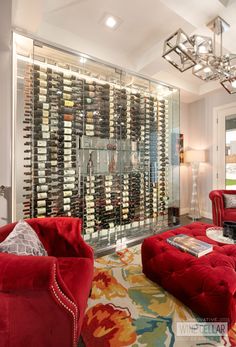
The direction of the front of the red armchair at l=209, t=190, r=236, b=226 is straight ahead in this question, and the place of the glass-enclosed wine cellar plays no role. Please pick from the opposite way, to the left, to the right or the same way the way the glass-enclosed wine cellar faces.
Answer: to the left

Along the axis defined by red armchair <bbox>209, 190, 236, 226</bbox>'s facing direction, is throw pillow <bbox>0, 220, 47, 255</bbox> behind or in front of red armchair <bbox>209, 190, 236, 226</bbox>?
in front

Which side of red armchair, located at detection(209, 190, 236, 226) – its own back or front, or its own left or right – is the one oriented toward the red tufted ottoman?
front

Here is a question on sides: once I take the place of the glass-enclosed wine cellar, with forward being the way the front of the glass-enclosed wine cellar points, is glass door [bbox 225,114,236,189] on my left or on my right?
on my left

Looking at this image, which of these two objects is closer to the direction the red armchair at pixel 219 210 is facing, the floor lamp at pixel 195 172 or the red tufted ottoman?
the red tufted ottoman

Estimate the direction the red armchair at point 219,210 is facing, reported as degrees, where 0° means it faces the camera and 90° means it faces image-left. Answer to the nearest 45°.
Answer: approximately 0°

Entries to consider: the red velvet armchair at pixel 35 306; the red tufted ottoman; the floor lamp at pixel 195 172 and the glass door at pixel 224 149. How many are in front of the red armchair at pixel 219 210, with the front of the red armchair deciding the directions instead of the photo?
2

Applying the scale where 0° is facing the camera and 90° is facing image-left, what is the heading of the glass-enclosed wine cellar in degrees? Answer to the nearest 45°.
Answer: approximately 315°

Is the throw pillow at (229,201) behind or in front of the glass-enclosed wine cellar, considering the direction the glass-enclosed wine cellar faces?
in front

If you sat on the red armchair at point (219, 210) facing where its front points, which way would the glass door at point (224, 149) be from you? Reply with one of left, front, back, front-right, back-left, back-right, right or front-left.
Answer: back
